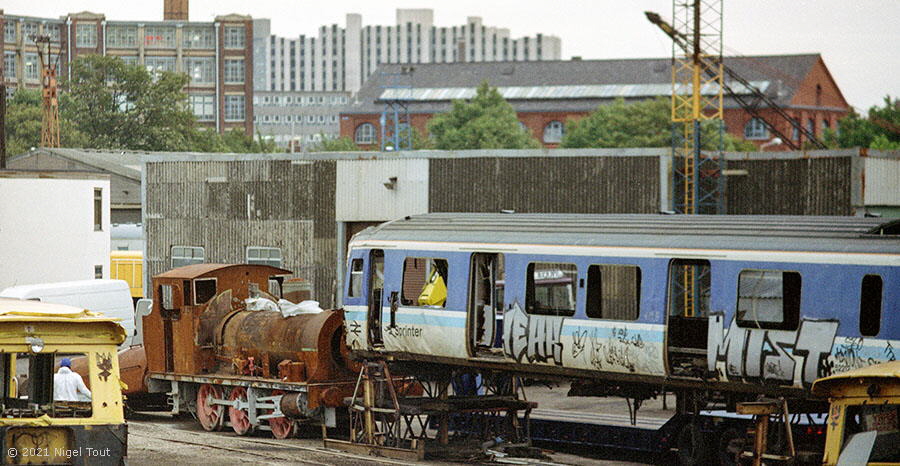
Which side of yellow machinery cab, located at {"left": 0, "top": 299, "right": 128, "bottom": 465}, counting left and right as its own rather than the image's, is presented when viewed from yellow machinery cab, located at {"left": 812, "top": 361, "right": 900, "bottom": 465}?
left

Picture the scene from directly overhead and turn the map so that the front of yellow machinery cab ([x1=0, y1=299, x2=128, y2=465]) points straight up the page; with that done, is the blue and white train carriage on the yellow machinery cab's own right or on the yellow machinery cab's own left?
on the yellow machinery cab's own left

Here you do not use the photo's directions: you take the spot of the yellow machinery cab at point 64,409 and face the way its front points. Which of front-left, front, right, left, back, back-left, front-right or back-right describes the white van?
back

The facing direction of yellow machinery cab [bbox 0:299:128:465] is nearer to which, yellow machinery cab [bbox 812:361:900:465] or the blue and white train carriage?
the yellow machinery cab

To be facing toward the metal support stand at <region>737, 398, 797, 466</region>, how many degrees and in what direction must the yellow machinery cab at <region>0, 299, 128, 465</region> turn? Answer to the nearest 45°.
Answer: approximately 90° to its left

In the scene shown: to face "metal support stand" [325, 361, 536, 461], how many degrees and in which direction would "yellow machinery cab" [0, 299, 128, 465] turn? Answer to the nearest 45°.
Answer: approximately 135° to its left

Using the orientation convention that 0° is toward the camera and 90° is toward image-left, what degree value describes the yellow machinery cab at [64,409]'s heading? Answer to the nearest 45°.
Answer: approximately 0°

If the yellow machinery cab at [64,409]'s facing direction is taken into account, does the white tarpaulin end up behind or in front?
behind
